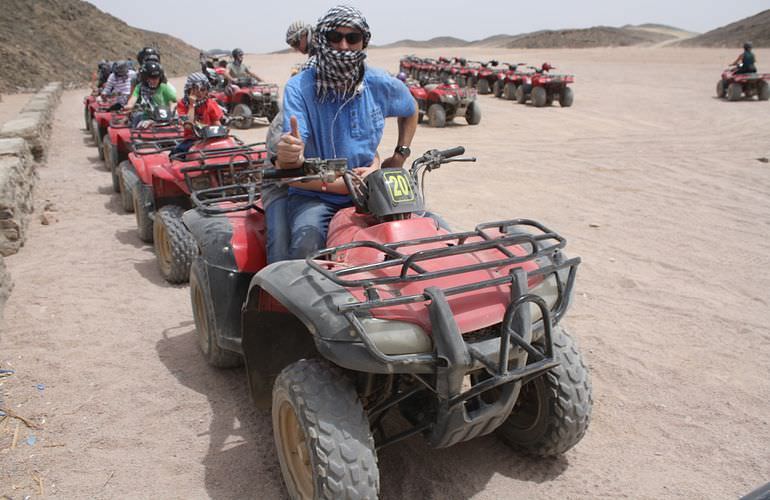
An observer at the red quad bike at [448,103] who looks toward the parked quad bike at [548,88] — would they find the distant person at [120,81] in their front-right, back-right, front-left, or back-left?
back-left

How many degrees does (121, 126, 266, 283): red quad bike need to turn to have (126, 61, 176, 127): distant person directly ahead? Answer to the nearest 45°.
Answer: approximately 135° to its left

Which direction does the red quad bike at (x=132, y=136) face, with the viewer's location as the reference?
facing the viewer and to the right of the viewer

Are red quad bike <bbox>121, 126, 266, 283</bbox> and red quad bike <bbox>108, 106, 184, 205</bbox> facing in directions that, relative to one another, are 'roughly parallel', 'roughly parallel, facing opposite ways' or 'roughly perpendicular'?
roughly parallel

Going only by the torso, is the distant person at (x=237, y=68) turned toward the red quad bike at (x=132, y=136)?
no

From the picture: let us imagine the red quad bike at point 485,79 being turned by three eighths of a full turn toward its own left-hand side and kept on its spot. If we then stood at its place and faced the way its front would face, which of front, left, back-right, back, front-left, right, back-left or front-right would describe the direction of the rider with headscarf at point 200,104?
back

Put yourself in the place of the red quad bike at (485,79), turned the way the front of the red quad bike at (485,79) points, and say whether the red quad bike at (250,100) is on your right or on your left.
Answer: on your right

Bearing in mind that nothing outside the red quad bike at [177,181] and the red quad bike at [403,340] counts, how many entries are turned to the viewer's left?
0

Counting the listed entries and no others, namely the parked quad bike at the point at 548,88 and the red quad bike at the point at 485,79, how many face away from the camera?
0

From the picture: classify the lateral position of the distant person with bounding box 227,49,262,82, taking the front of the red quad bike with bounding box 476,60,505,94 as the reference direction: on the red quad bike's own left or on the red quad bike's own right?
on the red quad bike's own right

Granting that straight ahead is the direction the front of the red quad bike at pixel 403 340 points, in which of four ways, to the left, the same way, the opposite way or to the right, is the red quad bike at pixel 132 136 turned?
the same way

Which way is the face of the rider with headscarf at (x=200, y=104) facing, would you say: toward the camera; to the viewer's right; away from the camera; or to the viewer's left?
toward the camera

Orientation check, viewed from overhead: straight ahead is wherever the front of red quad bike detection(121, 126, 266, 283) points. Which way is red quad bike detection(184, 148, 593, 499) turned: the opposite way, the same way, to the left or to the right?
the same way

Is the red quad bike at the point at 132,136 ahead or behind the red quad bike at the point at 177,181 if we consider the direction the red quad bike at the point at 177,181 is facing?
behind
